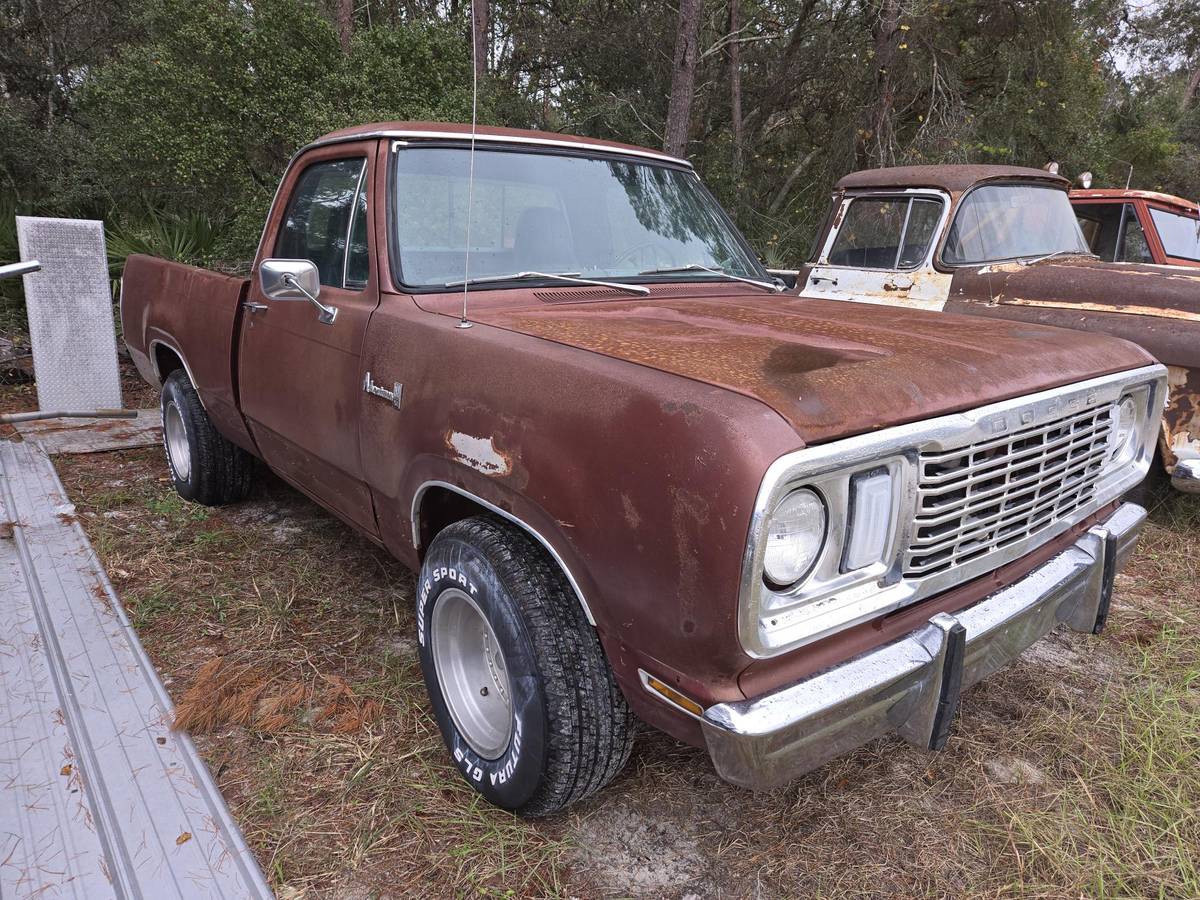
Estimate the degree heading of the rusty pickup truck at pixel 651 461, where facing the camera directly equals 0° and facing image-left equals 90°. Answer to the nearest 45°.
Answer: approximately 315°

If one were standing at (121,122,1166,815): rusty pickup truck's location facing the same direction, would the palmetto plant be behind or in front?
behind

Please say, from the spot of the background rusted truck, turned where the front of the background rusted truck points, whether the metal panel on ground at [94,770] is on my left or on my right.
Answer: on my right

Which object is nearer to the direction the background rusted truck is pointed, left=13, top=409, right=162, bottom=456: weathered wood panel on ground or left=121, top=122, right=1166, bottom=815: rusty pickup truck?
the rusty pickup truck

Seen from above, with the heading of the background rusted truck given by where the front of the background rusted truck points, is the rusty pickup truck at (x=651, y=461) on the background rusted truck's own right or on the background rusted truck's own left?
on the background rusted truck's own right

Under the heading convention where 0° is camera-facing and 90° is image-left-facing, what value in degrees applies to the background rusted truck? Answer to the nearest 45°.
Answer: approximately 315°

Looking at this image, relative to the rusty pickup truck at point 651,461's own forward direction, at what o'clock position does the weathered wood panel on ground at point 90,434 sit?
The weathered wood panel on ground is roughly at 6 o'clock from the rusty pickup truck.
